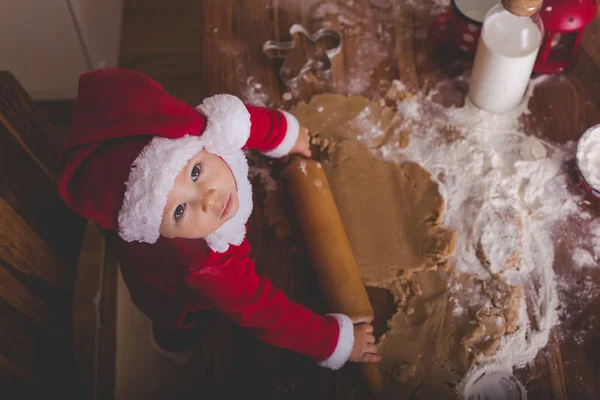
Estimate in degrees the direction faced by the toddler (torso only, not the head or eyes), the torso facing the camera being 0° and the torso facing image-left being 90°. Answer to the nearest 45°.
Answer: approximately 270°

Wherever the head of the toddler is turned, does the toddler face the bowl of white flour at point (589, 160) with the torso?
yes

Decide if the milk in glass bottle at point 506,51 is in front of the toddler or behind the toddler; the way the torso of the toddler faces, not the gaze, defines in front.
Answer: in front
